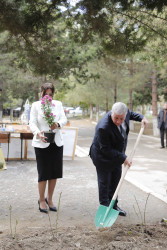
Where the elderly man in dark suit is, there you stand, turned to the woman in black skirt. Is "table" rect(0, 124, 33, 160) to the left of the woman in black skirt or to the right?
right
